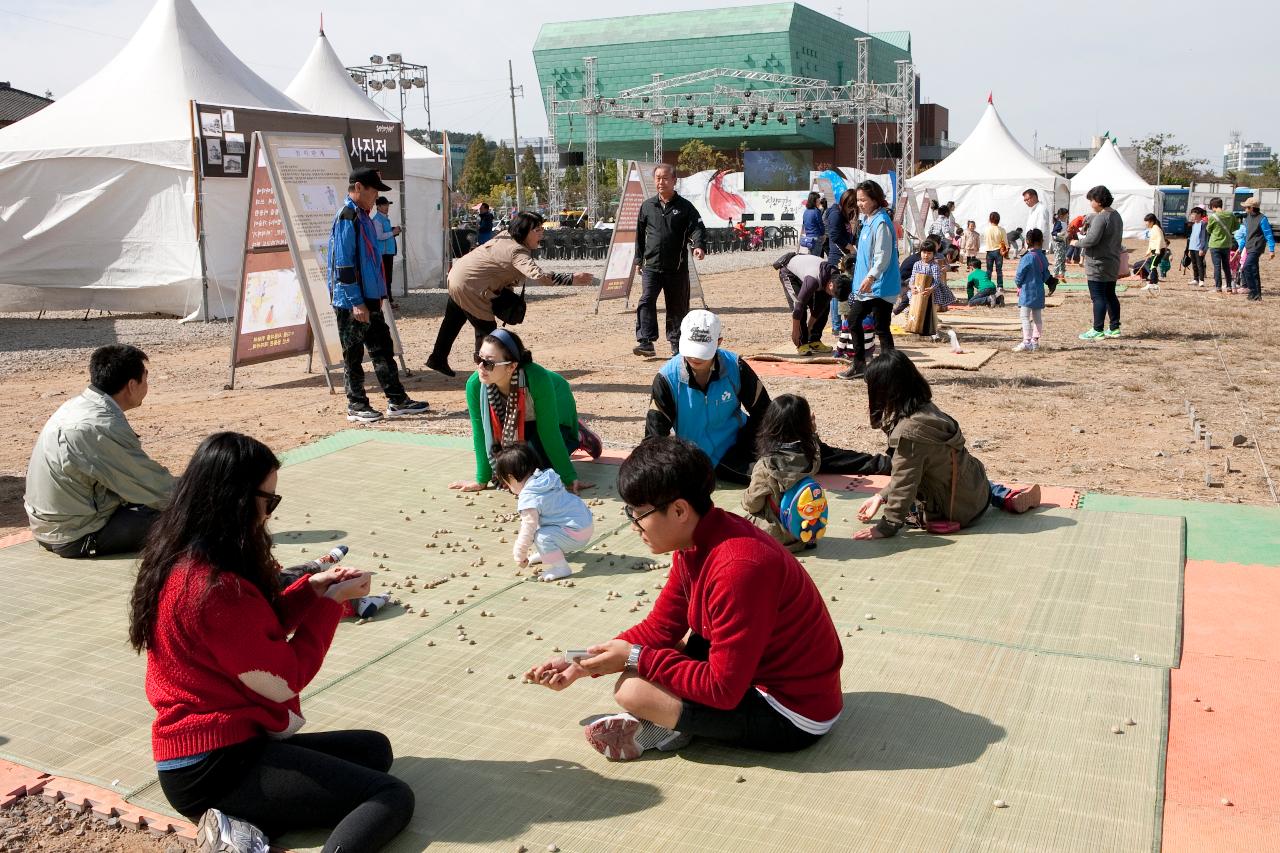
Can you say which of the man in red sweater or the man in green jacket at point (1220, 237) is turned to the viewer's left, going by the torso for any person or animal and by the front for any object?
the man in red sweater

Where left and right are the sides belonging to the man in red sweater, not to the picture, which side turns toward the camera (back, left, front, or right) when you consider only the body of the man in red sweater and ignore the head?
left

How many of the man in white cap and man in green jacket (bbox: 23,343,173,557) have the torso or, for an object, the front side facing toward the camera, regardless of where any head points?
1

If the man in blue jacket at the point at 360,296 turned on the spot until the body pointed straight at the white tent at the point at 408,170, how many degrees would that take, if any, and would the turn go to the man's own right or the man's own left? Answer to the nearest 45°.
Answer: approximately 90° to the man's own left

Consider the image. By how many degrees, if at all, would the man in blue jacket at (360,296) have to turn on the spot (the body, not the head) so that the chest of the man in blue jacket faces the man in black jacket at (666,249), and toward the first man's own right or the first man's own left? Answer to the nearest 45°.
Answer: approximately 45° to the first man's own left

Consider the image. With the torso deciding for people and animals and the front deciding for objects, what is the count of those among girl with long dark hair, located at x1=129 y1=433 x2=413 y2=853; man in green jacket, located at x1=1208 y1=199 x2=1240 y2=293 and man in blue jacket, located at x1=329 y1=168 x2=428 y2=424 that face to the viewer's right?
2

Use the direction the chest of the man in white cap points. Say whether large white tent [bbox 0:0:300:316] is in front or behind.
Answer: behind

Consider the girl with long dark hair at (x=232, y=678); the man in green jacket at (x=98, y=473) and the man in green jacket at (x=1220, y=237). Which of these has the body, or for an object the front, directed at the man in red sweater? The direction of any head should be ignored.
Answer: the girl with long dark hair

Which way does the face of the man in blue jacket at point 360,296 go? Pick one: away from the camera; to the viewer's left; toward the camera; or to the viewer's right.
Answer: to the viewer's right

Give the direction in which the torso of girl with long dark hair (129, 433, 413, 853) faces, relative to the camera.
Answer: to the viewer's right

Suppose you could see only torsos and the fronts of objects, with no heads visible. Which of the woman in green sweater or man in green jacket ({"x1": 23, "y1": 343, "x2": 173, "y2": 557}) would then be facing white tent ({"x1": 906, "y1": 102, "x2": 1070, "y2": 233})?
the man in green jacket
